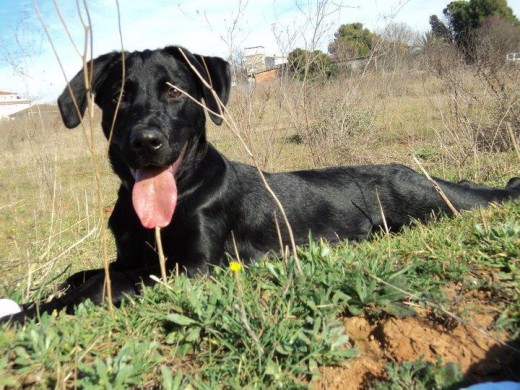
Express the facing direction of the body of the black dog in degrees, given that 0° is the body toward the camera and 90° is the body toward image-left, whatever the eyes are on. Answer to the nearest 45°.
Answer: approximately 45°

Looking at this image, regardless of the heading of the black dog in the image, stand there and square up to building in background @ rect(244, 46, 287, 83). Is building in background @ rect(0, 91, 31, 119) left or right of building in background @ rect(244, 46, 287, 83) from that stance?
left

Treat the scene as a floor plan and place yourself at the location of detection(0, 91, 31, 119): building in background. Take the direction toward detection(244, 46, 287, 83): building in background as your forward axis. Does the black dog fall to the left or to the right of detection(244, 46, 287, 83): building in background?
right

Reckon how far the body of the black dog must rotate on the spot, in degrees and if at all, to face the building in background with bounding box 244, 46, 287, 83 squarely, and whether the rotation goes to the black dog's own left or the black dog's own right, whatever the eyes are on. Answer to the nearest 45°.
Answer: approximately 135° to the black dog's own right

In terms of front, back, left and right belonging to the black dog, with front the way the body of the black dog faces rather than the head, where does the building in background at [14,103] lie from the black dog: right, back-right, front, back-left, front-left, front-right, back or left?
right
